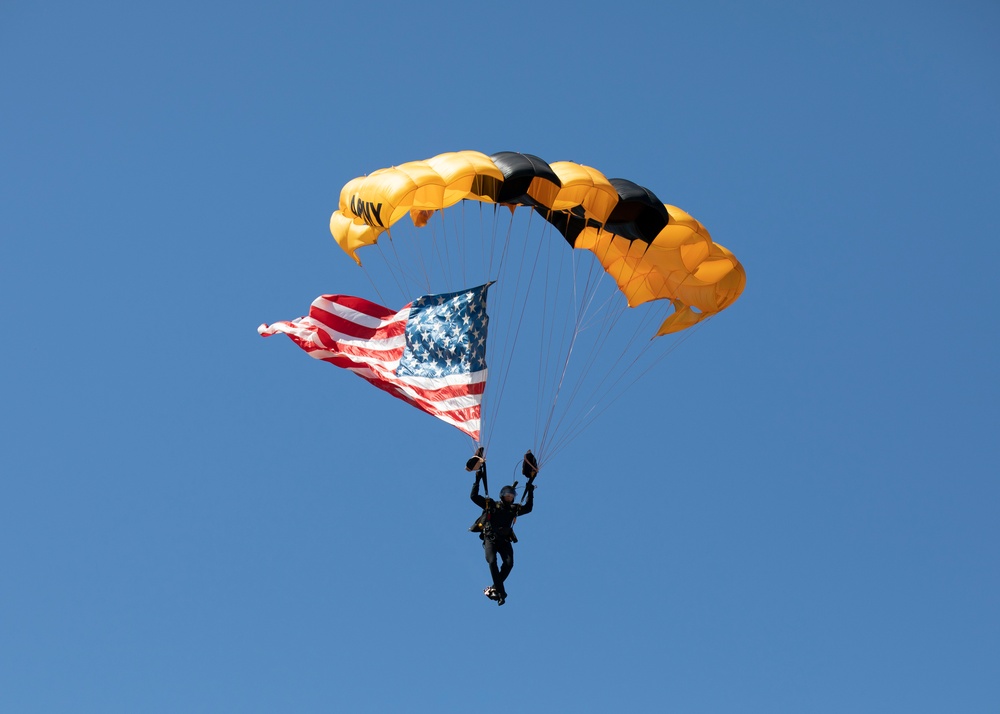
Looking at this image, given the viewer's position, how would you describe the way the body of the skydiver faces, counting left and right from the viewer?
facing the viewer and to the right of the viewer
